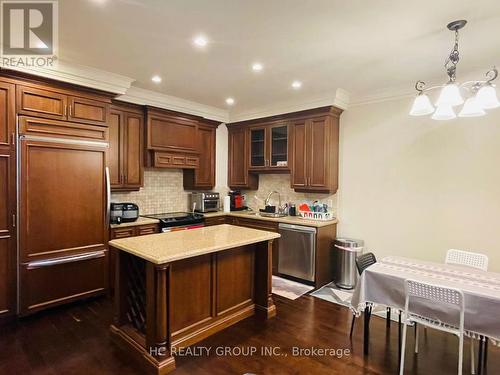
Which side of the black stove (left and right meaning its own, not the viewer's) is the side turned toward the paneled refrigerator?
right

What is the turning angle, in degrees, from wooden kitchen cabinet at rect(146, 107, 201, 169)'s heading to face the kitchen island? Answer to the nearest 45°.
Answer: approximately 45° to its right

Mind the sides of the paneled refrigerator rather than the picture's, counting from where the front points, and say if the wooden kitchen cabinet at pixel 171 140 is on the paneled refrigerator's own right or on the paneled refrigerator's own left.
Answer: on the paneled refrigerator's own left

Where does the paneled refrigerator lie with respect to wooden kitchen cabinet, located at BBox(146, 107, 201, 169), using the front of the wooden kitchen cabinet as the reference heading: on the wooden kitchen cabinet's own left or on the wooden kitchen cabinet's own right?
on the wooden kitchen cabinet's own right

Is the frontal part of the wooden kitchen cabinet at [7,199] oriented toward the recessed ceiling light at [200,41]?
yes

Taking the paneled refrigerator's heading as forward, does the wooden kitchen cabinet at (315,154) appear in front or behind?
in front

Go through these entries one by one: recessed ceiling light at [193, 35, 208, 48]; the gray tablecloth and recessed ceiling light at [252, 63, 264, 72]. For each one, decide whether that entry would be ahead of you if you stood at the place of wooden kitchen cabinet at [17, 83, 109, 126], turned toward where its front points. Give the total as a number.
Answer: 3

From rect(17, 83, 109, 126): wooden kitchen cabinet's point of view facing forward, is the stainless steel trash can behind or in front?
in front

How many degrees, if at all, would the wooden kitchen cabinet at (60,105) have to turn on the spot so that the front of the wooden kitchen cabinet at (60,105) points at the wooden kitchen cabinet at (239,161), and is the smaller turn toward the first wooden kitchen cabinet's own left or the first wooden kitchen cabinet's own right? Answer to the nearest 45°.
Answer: approximately 45° to the first wooden kitchen cabinet's own left

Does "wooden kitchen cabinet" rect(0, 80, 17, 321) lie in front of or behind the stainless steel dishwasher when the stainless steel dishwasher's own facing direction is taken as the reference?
in front

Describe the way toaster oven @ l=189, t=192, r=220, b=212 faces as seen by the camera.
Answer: facing the viewer and to the right of the viewer

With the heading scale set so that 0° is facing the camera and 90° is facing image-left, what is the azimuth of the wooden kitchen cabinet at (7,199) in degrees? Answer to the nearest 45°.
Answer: approximately 315°

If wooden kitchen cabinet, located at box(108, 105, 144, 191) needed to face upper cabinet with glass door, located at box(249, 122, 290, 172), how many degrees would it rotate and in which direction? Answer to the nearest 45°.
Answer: approximately 45° to its left
